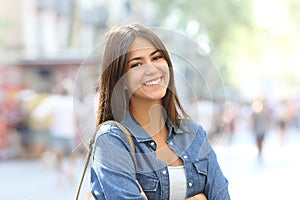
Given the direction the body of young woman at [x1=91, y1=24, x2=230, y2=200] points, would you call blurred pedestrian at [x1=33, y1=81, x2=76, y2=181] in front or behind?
behind

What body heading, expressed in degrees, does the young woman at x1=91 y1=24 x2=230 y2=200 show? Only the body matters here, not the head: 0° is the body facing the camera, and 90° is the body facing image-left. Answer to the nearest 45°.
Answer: approximately 315°

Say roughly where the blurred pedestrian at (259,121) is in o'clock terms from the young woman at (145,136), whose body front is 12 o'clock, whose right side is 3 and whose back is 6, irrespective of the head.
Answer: The blurred pedestrian is roughly at 8 o'clock from the young woman.

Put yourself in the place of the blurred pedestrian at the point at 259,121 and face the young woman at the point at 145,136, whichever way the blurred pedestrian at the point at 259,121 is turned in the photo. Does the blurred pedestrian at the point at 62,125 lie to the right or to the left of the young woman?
right

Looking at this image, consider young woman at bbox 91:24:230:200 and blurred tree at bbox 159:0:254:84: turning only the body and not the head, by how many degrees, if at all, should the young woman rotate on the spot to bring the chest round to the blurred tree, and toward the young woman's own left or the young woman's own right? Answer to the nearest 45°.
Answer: approximately 135° to the young woman's own left
